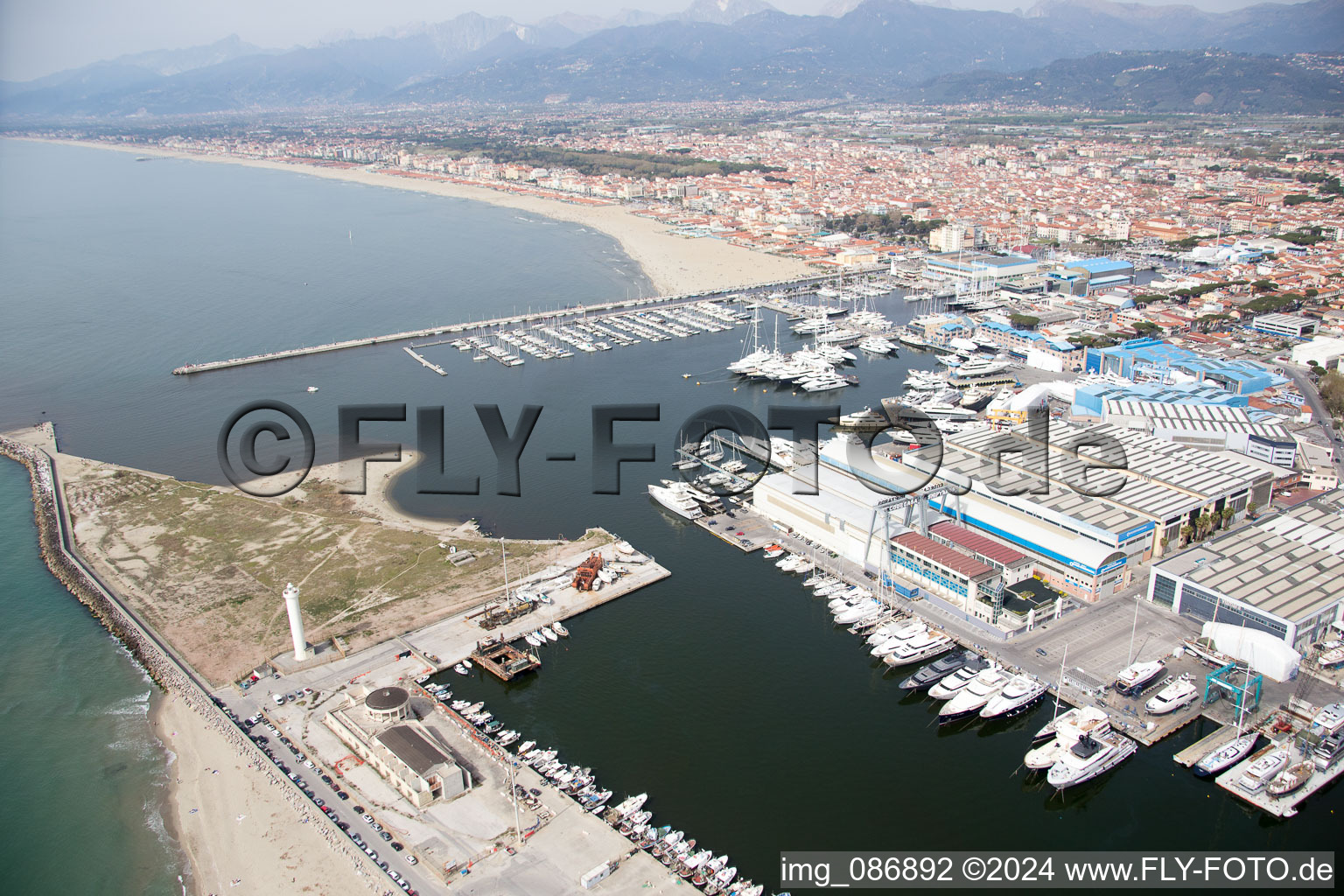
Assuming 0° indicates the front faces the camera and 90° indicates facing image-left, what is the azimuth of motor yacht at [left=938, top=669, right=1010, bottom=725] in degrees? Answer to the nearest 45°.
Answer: approximately 45°

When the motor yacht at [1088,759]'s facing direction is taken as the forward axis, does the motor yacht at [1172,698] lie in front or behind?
behind

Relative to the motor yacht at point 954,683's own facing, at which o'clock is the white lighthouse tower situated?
The white lighthouse tower is roughly at 1 o'clock from the motor yacht.

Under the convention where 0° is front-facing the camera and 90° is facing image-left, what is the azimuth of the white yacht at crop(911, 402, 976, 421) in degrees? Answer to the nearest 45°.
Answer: approximately 90°

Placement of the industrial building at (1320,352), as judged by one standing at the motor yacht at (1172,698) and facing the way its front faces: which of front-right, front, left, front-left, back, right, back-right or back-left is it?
back-right

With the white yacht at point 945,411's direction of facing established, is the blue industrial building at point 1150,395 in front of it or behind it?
behind

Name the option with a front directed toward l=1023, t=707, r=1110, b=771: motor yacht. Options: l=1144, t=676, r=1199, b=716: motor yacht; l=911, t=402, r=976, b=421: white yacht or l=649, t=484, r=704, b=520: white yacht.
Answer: l=1144, t=676, r=1199, b=716: motor yacht

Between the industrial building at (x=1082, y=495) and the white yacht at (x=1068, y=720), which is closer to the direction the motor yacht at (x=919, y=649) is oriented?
the white yacht

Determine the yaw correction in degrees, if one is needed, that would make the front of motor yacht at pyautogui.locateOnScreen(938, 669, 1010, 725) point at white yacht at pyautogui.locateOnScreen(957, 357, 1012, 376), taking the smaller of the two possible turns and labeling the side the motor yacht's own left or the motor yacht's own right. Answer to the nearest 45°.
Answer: approximately 135° to the motor yacht's own right

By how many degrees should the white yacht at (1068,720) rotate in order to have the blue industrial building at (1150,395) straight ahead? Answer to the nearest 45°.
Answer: approximately 135° to its right

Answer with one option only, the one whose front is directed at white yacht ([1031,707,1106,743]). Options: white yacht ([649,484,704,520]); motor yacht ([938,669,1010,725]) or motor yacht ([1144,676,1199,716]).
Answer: motor yacht ([1144,676,1199,716])

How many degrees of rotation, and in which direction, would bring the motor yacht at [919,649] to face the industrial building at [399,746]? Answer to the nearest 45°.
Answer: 0° — it already faces it

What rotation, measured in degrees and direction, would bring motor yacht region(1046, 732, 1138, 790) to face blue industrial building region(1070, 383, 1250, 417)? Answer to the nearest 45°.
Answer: approximately 135° to its right

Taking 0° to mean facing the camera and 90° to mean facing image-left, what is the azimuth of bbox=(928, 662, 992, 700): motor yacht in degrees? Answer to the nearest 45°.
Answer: approximately 45°

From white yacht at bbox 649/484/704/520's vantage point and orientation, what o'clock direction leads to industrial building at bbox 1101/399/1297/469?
The industrial building is roughly at 4 o'clock from the white yacht.
